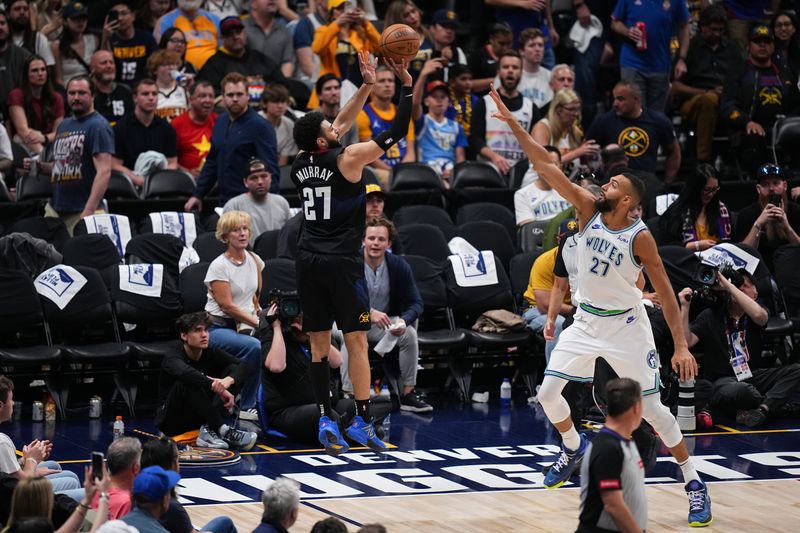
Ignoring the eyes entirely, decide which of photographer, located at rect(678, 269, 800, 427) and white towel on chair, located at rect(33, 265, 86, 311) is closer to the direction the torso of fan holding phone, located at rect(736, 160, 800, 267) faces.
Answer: the photographer

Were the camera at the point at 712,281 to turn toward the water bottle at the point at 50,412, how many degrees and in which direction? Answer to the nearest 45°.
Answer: approximately 45° to its right

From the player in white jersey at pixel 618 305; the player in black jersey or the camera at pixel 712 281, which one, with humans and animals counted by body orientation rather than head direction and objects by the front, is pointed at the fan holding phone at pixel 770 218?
the player in black jersey

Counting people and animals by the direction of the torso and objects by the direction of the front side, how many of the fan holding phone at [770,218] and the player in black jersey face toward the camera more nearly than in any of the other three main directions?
1

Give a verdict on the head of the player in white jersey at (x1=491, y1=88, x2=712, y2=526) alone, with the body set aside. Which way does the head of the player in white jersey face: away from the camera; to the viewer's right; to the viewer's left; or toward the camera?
to the viewer's left

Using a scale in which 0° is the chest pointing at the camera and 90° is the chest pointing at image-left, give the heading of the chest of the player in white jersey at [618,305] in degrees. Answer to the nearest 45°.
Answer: approximately 45°

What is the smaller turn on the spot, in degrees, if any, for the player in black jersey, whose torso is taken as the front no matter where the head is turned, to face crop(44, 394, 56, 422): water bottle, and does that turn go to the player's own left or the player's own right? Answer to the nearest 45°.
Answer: approximately 90° to the player's own left

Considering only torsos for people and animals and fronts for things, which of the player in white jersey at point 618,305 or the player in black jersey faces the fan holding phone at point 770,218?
the player in black jersey

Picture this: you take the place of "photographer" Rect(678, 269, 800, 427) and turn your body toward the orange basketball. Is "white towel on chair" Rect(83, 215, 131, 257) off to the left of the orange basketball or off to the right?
right

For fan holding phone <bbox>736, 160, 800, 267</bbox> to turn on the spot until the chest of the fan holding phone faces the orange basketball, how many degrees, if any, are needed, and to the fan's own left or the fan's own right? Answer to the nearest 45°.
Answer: approximately 45° to the fan's own right

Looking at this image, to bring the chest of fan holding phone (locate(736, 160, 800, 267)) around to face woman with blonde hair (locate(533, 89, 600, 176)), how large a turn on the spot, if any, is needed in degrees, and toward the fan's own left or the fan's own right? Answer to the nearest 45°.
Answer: approximately 90° to the fan's own right
